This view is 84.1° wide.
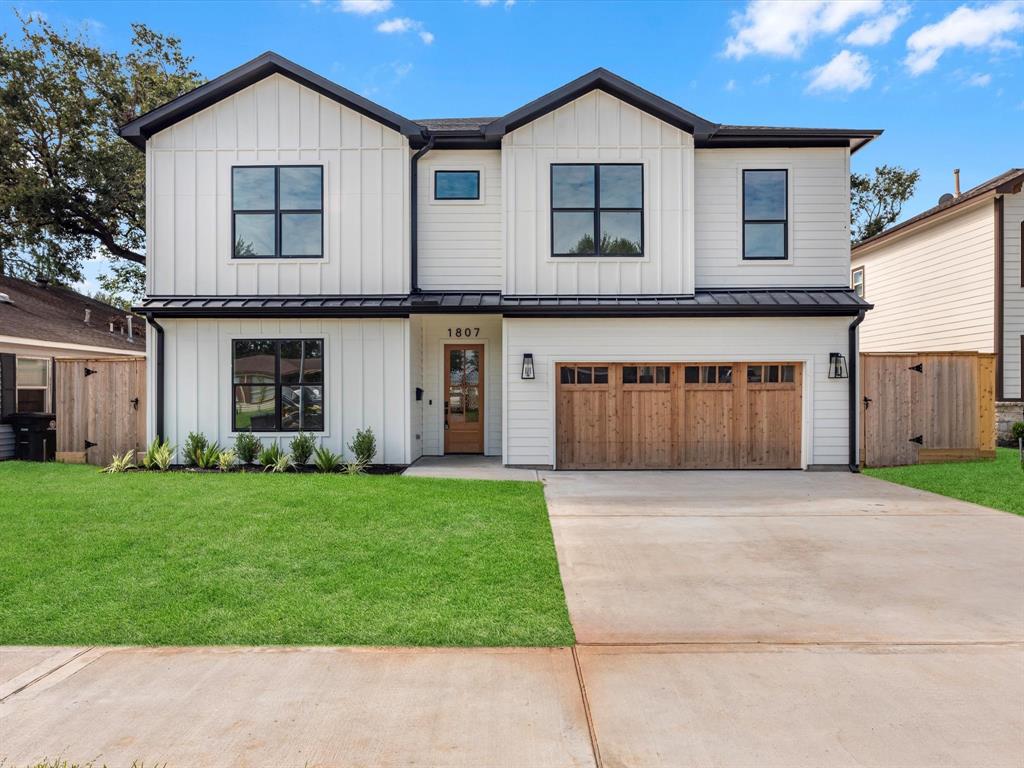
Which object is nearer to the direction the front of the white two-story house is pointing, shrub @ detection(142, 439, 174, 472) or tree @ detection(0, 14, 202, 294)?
the shrub

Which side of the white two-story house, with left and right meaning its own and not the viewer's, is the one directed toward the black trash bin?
right

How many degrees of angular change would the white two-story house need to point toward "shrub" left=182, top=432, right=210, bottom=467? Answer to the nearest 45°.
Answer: approximately 90° to its right

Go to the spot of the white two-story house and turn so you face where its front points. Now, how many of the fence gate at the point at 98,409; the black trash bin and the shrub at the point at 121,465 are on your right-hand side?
3

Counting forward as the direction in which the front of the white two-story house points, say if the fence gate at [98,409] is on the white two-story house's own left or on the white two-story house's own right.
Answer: on the white two-story house's own right

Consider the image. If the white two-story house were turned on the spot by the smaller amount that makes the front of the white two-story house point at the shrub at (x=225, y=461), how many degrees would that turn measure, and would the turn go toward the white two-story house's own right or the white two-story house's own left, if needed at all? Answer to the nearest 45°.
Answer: approximately 90° to the white two-story house's own right

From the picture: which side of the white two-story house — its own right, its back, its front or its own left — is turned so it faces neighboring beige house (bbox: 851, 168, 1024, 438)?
left

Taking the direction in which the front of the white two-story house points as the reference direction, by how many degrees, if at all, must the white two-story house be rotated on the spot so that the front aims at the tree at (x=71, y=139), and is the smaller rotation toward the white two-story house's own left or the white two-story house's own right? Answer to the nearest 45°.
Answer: approximately 135° to the white two-story house's own right

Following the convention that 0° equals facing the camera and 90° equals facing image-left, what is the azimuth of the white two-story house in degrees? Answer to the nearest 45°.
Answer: approximately 0°

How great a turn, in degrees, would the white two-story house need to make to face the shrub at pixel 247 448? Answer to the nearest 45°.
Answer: approximately 90° to its right

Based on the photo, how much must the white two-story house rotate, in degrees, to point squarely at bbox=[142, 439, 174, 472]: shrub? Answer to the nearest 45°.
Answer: approximately 90° to its right
